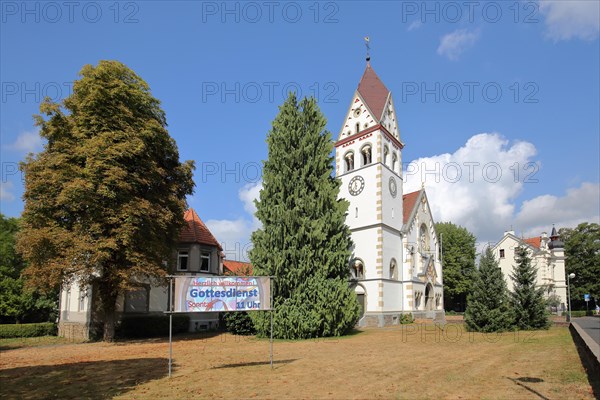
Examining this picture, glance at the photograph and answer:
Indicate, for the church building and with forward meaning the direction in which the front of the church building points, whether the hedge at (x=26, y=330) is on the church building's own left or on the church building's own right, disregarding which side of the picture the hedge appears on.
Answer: on the church building's own right

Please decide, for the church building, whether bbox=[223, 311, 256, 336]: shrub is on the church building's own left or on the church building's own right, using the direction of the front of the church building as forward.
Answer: on the church building's own right

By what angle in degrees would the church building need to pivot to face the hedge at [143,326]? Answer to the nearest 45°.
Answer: approximately 90° to its right

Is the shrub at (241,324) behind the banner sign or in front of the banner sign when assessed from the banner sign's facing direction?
behind

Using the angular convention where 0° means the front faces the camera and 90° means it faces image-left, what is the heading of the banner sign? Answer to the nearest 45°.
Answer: approximately 0°

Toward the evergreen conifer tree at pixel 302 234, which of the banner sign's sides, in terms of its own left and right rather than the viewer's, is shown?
back

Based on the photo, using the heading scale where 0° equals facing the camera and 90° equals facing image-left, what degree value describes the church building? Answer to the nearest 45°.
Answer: approximately 315°
